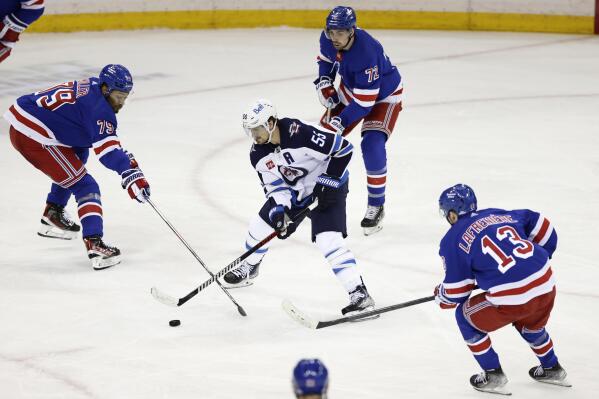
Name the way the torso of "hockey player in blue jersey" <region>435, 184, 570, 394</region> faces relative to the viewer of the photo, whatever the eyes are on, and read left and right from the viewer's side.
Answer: facing away from the viewer and to the left of the viewer

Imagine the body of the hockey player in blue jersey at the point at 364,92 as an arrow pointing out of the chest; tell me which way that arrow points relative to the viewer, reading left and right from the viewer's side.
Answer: facing the viewer and to the left of the viewer

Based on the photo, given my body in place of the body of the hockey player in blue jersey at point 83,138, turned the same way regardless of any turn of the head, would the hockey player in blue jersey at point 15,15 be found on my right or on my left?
on my left

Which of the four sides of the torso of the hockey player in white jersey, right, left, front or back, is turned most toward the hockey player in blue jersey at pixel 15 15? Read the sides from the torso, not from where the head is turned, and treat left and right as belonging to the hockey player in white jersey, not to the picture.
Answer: right

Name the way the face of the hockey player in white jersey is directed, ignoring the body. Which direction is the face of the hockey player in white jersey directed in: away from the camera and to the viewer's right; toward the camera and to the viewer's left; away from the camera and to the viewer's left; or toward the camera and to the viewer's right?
toward the camera and to the viewer's left

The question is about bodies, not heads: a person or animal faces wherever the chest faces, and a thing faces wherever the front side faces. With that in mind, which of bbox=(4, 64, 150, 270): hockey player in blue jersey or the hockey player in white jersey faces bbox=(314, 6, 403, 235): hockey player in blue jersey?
bbox=(4, 64, 150, 270): hockey player in blue jersey

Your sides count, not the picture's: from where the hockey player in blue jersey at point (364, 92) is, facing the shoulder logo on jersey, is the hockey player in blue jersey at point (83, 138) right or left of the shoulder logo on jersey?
right

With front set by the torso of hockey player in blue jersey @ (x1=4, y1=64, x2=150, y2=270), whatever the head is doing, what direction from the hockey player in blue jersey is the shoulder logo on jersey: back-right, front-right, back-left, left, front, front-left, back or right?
front-right

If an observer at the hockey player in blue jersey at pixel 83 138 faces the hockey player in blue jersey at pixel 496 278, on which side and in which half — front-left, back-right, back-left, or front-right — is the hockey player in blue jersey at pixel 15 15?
back-left

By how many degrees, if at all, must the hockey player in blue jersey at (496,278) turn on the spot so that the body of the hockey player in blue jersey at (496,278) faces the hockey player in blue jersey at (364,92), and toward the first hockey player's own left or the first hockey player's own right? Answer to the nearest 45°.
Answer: approximately 45° to the first hockey player's own right

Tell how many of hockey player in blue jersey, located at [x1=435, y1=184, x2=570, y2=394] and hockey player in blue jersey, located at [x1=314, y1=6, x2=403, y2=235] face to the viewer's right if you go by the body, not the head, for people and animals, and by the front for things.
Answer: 0

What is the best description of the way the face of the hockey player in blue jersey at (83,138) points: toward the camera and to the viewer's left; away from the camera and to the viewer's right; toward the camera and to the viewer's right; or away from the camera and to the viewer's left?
toward the camera and to the viewer's right

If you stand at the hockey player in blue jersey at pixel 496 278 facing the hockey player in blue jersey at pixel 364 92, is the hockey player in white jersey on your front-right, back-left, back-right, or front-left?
front-left

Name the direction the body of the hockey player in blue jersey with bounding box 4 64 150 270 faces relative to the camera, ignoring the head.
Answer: to the viewer's right

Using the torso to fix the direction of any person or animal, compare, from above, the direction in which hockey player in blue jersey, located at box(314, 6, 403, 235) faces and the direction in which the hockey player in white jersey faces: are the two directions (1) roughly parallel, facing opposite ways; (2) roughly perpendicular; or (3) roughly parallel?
roughly parallel

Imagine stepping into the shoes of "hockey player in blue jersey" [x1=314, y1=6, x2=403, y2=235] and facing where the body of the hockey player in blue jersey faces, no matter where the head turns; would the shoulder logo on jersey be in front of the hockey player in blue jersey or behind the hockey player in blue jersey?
in front

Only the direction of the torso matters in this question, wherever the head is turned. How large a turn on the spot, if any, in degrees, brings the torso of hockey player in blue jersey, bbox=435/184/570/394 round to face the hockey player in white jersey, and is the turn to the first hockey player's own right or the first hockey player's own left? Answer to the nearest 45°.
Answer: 0° — they already face them
